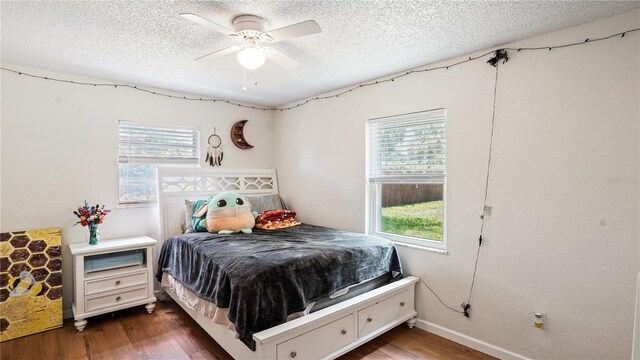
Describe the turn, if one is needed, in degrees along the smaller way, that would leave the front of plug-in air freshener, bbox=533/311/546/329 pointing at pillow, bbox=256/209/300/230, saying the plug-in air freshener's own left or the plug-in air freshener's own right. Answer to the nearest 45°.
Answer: approximately 45° to the plug-in air freshener's own right

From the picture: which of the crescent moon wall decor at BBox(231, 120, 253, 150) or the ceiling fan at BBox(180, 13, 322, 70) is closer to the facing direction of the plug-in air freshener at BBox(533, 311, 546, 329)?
the ceiling fan

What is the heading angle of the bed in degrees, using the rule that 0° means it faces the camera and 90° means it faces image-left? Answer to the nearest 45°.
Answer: approximately 315°

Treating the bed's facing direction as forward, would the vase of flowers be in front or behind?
behind

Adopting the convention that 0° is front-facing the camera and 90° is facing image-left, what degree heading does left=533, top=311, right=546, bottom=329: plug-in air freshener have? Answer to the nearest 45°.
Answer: approximately 45°

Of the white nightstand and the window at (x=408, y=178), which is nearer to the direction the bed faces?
the window

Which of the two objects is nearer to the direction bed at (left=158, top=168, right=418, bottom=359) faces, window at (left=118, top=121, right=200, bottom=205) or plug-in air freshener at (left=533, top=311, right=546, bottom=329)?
the plug-in air freshener

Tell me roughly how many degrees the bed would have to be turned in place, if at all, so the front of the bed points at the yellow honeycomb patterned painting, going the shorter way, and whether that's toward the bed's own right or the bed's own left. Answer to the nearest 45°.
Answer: approximately 135° to the bed's own right

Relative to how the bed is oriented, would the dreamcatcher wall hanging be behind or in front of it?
behind
